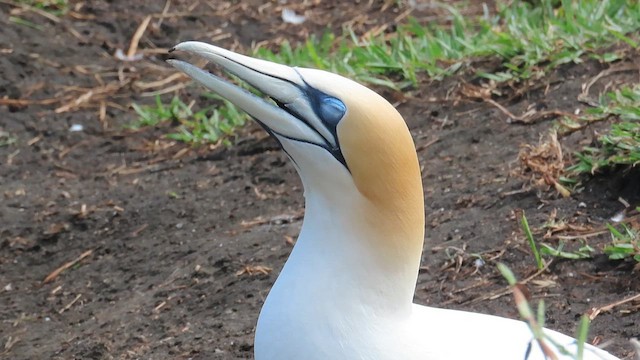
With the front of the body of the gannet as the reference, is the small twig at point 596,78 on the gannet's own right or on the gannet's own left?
on the gannet's own right

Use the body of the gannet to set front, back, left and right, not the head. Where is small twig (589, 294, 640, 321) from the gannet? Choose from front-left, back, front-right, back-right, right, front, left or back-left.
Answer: back-right

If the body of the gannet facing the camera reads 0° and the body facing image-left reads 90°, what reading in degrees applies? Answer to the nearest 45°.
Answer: approximately 90°

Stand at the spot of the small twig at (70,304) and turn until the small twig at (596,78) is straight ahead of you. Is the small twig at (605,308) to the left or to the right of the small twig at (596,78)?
right

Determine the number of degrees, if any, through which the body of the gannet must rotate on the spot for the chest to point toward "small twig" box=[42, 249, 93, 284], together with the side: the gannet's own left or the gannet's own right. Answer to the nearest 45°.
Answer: approximately 45° to the gannet's own right
